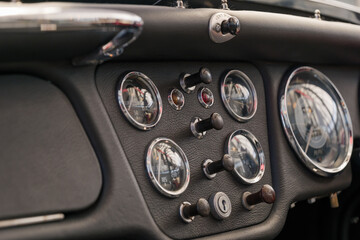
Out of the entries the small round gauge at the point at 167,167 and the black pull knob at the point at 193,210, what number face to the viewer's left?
0

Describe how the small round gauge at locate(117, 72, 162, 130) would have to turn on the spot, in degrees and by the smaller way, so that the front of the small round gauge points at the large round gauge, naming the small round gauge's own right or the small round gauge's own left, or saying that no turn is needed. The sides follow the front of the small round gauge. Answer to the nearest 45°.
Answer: approximately 90° to the small round gauge's own left

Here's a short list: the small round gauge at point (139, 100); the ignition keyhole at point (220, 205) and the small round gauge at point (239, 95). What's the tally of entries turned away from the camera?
0

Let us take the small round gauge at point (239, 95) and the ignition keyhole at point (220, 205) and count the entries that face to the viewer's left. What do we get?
0

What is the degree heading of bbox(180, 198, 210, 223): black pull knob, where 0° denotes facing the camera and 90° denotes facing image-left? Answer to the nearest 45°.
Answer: approximately 315°
